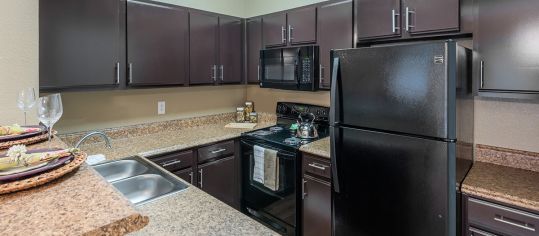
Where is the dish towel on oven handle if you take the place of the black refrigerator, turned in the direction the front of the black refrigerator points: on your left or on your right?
on your right

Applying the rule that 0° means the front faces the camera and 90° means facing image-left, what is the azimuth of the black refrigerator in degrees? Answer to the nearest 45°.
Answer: approximately 45°

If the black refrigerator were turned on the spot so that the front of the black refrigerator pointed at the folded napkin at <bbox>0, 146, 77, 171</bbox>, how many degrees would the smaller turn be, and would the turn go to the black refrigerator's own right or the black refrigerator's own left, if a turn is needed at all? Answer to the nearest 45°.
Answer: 0° — it already faces it

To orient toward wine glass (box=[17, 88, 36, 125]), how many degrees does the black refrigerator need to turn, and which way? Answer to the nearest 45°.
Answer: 0° — it already faces it

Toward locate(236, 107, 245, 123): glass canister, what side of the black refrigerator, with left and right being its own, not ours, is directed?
right

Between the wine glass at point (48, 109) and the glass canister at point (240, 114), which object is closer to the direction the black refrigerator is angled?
the wine glass

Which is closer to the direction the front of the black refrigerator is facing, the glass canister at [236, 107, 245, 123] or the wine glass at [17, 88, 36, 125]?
the wine glass

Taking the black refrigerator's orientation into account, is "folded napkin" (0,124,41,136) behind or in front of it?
in front

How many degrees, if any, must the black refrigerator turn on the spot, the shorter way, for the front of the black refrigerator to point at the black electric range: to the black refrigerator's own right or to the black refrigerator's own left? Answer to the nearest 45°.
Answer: approximately 90° to the black refrigerator's own right
